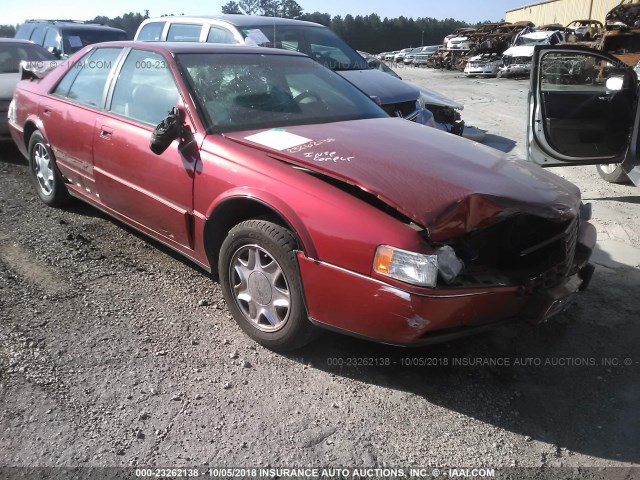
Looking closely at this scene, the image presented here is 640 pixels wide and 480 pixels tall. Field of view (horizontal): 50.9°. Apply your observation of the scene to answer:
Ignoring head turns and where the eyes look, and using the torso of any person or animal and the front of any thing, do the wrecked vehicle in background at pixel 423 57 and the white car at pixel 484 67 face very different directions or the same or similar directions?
same or similar directions

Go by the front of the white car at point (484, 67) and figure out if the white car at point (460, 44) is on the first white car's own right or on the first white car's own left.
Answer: on the first white car's own right

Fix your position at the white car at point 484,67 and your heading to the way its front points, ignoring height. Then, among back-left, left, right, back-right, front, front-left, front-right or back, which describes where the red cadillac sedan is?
front-left

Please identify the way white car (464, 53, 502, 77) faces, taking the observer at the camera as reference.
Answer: facing the viewer and to the left of the viewer

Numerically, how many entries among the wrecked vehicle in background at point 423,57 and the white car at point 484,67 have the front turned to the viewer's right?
0

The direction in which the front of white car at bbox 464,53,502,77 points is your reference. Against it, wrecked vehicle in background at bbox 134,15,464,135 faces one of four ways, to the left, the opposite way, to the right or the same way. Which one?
to the left

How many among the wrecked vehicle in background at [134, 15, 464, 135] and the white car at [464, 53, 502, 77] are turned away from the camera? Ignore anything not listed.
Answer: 0

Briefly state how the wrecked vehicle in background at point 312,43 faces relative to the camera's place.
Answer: facing the viewer and to the right of the viewer

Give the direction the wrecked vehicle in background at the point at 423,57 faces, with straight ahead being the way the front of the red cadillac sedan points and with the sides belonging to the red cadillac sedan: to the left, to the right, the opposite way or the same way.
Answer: to the right

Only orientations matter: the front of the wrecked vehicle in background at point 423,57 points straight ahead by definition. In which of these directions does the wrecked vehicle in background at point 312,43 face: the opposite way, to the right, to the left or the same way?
to the left

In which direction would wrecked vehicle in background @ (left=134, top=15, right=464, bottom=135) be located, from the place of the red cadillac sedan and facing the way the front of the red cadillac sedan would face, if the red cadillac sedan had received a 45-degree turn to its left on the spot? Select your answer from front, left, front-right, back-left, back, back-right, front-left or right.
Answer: left

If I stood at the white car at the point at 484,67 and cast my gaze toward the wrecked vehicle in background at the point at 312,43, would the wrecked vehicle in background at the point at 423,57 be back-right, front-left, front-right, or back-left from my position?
back-right
